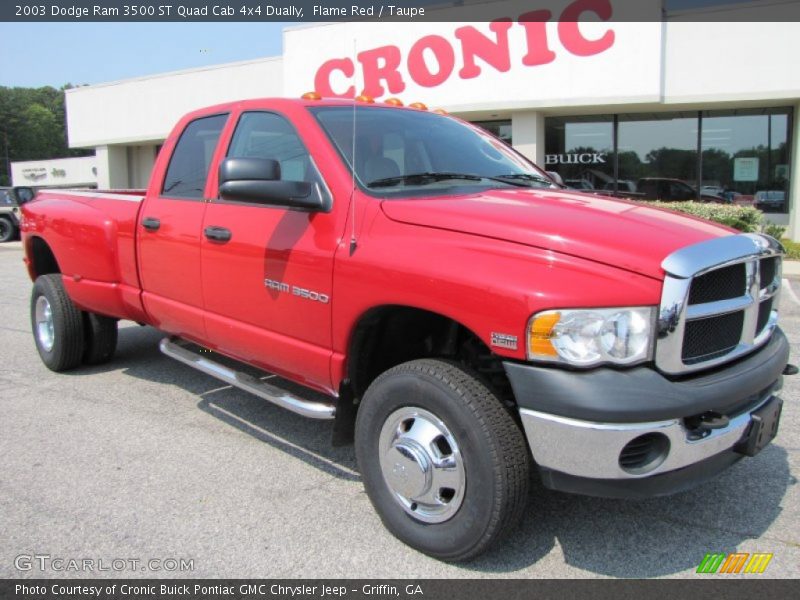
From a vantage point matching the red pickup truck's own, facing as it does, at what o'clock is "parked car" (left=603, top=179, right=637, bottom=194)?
The parked car is roughly at 8 o'clock from the red pickup truck.

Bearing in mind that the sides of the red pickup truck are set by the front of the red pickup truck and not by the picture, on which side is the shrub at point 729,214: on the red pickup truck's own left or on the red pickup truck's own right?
on the red pickup truck's own left

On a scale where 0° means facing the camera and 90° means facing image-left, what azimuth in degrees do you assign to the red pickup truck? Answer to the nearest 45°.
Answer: approximately 315°

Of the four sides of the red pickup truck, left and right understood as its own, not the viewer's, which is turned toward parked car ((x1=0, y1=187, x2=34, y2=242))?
back

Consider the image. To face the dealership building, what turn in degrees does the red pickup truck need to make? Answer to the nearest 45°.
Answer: approximately 135° to its left

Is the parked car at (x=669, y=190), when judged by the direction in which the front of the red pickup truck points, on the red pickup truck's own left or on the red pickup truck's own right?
on the red pickup truck's own left
